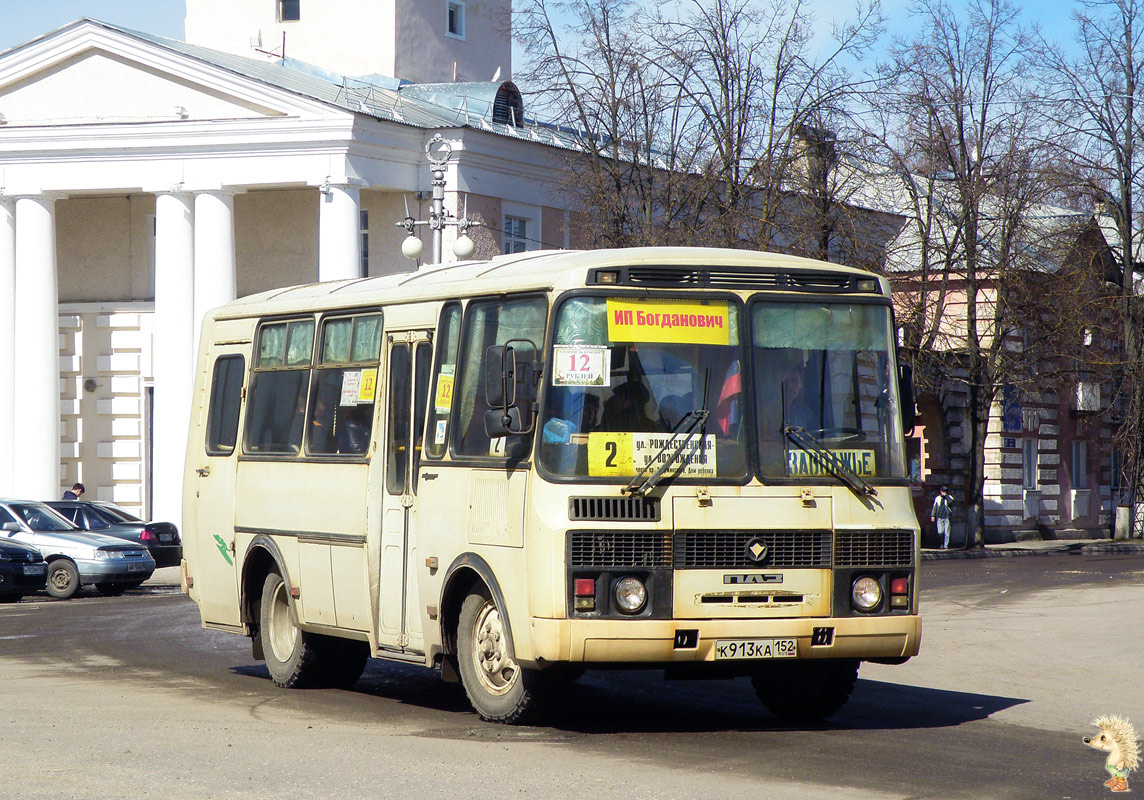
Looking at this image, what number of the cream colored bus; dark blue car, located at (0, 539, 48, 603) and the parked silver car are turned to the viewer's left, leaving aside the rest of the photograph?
0

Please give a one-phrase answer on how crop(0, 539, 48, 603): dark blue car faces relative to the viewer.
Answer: facing the viewer and to the right of the viewer

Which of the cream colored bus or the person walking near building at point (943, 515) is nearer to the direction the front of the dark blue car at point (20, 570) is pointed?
the cream colored bus

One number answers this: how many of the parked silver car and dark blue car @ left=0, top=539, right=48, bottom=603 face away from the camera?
0

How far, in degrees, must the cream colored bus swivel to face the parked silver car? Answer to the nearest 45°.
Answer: approximately 180°

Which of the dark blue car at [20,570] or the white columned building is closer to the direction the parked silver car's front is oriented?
the dark blue car

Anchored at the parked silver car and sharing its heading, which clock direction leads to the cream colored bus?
The cream colored bus is roughly at 1 o'clock from the parked silver car.

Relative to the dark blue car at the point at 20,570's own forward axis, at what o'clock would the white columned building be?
The white columned building is roughly at 8 o'clock from the dark blue car.

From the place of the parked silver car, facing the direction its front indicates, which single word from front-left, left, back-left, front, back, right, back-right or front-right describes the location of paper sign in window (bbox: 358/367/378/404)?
front-right
